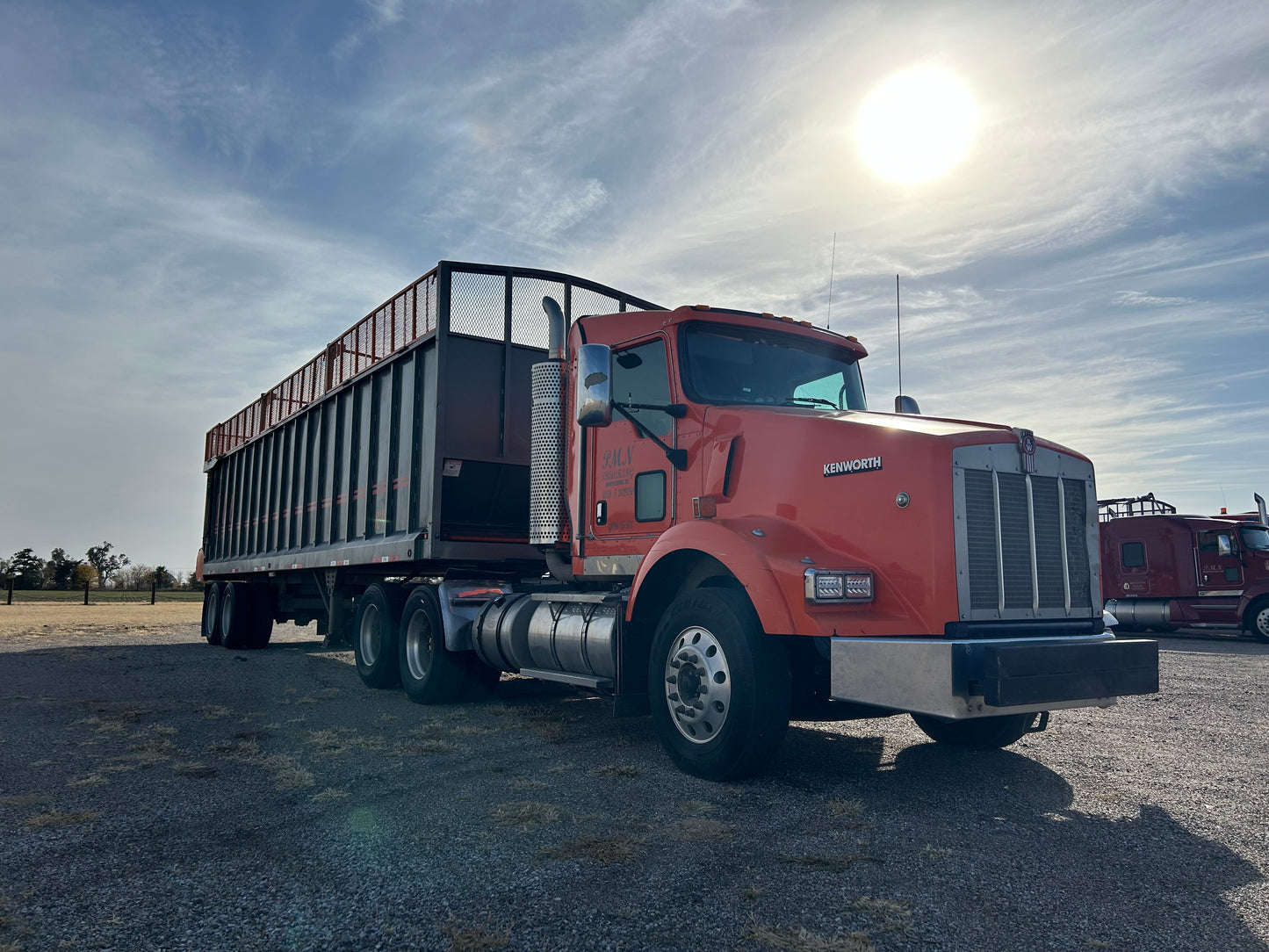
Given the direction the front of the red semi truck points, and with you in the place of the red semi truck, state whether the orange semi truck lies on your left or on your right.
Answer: on your right

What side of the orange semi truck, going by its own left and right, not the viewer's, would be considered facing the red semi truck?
left

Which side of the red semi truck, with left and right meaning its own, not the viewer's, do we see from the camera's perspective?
right

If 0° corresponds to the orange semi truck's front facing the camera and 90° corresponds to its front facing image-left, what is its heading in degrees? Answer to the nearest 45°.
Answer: approximately 315°
